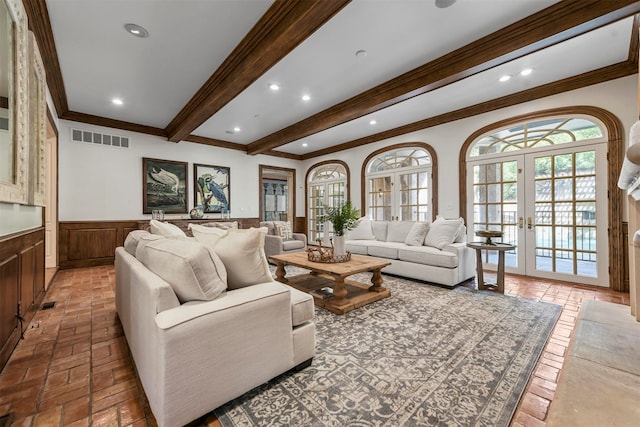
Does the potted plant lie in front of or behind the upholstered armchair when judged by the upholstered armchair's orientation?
in front

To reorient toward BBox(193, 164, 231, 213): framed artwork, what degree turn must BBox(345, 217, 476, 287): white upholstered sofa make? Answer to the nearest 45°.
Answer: approximately 45° to its right

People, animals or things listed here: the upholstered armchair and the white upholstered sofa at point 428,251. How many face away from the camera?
0

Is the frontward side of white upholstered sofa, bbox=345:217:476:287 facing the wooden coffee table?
yes

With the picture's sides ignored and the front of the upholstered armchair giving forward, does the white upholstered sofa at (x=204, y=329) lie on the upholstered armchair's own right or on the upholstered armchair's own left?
on the upholstered armchair's own right

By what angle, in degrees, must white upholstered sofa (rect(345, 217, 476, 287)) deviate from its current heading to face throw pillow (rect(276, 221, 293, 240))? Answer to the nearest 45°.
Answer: approximately 45° to its right

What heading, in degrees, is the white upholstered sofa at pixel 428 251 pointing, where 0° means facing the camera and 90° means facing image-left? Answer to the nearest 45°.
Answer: approximately 45°

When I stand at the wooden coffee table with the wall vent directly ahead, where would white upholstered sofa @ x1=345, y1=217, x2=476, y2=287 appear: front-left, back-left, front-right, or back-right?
back-right

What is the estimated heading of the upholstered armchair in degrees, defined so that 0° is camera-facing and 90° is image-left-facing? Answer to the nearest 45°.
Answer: approximately 315°

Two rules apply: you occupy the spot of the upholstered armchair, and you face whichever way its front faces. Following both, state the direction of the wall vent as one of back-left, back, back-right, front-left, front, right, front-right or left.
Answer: back-right

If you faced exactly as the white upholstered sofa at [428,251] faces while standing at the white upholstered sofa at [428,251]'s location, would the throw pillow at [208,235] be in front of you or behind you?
in front
